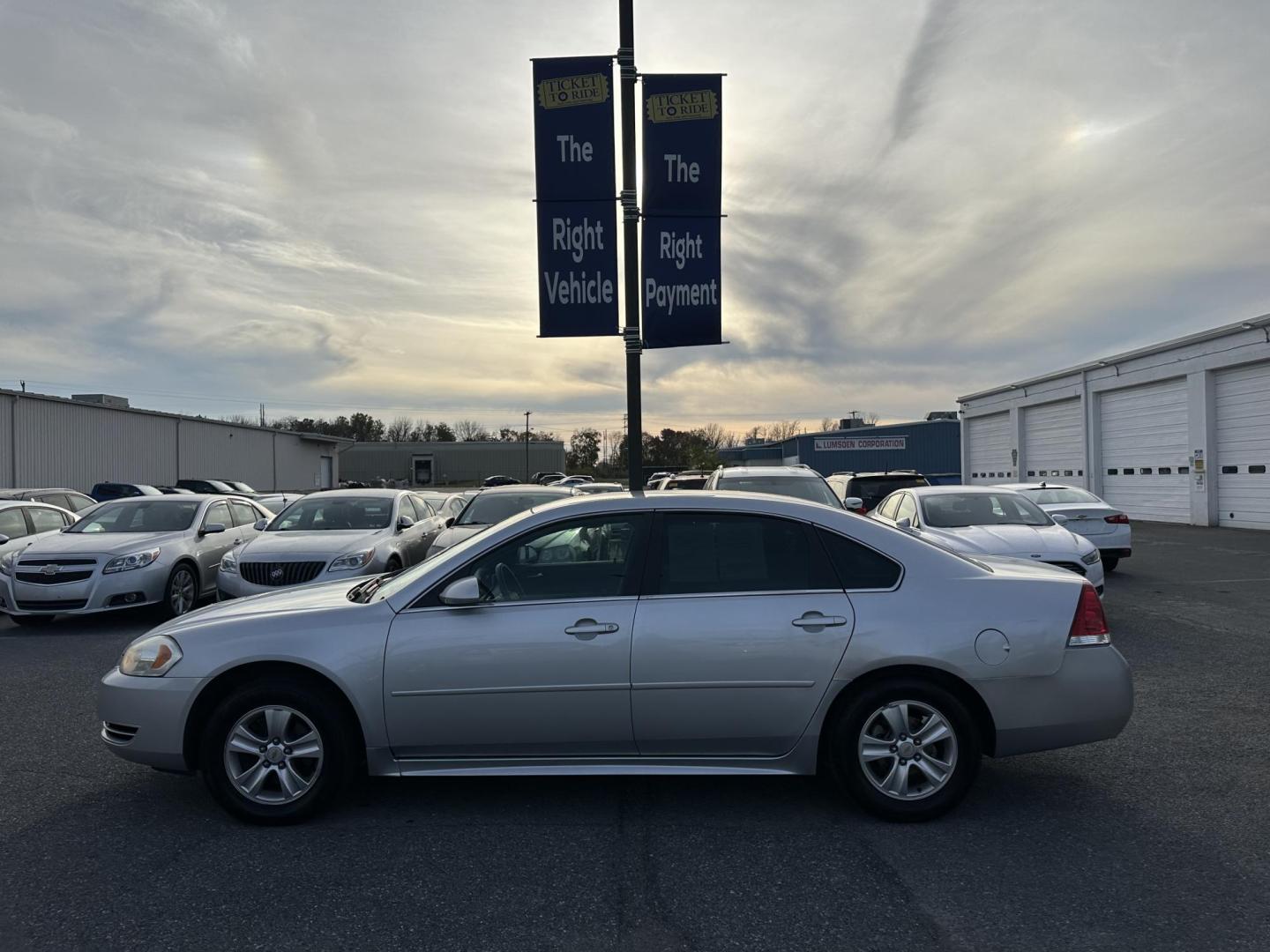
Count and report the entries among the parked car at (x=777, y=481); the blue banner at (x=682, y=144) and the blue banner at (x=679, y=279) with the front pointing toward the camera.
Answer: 3

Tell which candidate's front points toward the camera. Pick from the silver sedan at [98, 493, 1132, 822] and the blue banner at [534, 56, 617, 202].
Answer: the blue banner

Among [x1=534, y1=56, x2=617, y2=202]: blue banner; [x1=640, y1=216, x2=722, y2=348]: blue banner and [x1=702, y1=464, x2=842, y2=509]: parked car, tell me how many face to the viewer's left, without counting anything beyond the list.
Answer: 0

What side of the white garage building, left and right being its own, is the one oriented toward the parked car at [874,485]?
front

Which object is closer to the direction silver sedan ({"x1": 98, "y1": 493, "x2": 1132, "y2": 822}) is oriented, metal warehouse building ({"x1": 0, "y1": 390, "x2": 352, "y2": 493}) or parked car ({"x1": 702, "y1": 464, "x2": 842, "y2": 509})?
the metal warehouse building

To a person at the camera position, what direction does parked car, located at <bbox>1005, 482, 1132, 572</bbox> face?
facing away from the viewer and to the left of the viewer

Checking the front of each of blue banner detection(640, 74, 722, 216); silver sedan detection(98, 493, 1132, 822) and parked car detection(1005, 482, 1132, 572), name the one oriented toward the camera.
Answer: the blue banner

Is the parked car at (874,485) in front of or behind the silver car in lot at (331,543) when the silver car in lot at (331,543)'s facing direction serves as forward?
behind

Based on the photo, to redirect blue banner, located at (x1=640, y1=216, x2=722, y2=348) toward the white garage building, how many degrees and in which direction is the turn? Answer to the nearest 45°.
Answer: approximately 135° to its left

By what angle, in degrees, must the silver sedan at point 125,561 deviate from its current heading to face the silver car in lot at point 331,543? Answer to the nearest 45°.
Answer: approximately 90° to its left

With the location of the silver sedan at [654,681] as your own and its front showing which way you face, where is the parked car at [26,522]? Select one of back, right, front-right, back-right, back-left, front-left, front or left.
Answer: front-right

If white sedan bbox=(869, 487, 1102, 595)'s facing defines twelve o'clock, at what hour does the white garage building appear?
The white garage building is roughly at 8 o'clock from the white sedan.

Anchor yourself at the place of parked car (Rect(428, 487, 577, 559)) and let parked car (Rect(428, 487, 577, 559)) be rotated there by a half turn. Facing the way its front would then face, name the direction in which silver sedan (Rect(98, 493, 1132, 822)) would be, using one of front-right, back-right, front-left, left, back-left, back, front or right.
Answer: back-right

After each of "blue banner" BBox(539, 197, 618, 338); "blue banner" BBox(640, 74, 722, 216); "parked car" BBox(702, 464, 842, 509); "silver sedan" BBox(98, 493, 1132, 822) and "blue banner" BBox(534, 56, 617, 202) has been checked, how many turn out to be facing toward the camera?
4

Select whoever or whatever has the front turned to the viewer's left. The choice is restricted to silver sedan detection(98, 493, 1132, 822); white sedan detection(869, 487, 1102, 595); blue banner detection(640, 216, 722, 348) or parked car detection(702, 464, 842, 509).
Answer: the silver sedan

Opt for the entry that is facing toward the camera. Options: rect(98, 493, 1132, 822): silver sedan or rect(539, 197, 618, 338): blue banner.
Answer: the blue banner

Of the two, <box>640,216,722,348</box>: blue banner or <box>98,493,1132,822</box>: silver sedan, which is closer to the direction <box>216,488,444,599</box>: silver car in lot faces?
the silver sedan

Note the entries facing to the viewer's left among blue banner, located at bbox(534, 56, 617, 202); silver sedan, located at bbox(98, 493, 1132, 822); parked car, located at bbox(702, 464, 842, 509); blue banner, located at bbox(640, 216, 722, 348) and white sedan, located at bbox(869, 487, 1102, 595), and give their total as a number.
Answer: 1

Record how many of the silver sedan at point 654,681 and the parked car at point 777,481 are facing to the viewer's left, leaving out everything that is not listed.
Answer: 1
